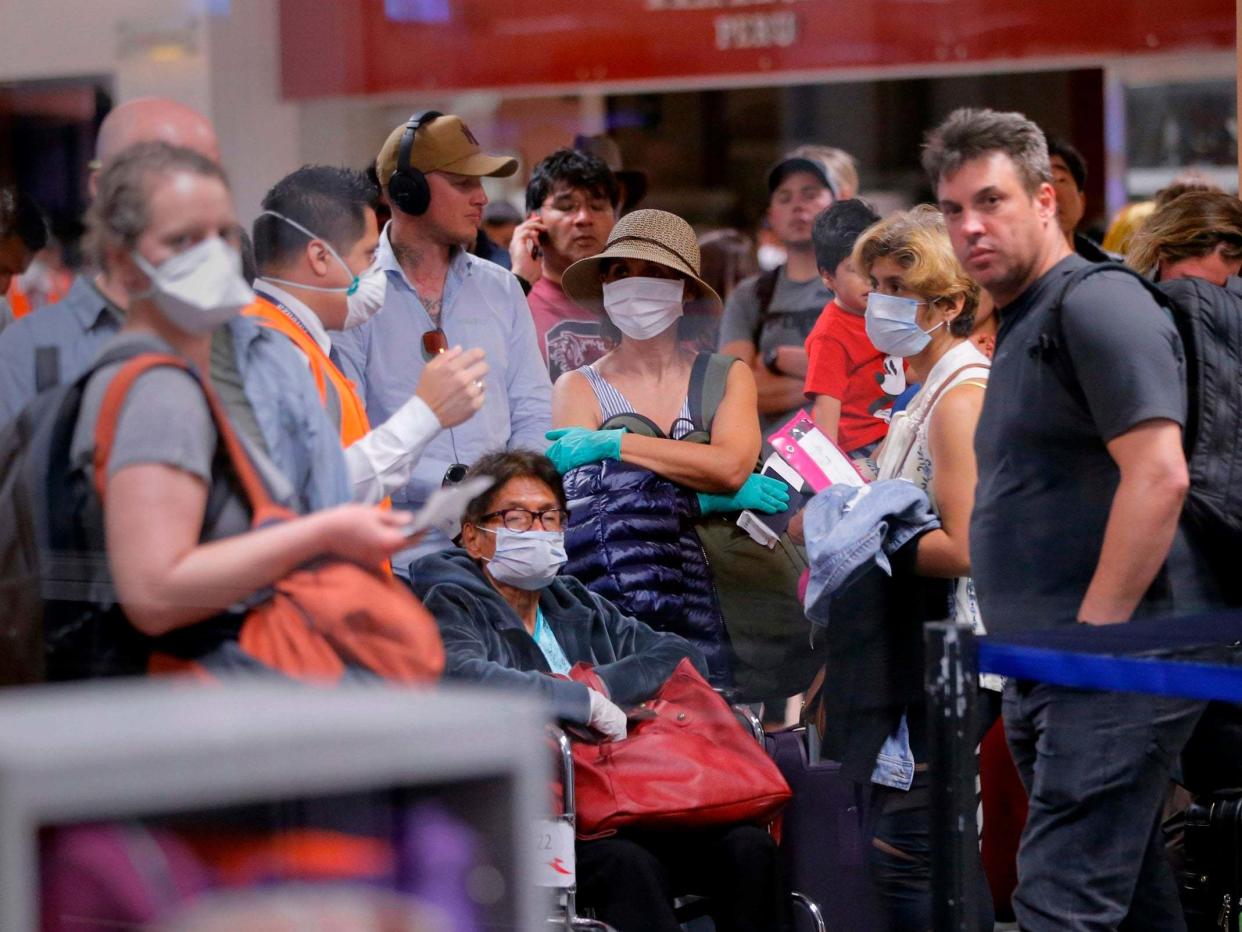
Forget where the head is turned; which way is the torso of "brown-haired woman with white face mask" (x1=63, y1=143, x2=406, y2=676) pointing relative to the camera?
to the viewer's right

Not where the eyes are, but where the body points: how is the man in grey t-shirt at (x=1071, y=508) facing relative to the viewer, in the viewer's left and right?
facing the viewer and to the left of the viewer

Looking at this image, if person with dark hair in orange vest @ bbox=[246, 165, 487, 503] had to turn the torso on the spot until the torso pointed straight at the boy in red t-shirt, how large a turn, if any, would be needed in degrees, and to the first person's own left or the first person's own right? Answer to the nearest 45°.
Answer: approximately 45° to the first person's own left

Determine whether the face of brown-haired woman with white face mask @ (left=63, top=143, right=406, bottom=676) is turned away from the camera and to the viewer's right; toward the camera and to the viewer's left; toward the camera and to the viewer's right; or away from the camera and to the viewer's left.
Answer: toward the camera and to the viewer's right

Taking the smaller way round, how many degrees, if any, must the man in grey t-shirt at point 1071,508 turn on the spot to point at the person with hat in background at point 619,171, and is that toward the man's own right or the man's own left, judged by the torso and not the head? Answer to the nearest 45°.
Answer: approximately 90° to the man's own right

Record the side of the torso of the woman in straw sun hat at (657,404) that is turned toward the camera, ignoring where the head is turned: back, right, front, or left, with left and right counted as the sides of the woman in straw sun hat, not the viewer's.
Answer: front

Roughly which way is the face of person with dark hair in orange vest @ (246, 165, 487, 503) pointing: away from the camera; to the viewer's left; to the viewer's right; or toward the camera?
to the viewer's right

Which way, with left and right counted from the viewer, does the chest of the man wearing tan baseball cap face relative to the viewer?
facing the viewer and to the right of the viewer

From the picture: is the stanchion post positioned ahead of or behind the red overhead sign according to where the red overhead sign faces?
ahead

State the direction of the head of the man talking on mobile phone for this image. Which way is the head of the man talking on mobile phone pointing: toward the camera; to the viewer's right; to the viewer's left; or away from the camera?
toward the camera
